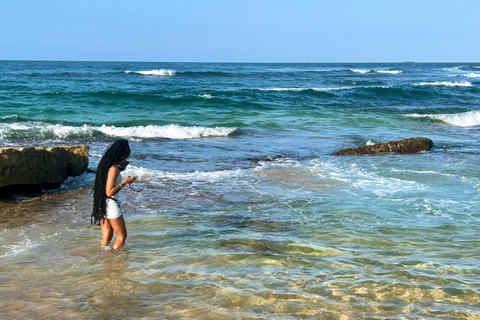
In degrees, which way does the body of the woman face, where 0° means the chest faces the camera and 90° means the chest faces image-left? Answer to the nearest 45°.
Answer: approximately 270°

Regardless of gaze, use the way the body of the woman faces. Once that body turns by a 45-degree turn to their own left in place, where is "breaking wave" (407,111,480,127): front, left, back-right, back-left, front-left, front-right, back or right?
front

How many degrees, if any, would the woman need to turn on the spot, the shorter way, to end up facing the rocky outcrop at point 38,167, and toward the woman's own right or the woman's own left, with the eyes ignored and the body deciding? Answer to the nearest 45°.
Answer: approximately 90° to the woman's own left

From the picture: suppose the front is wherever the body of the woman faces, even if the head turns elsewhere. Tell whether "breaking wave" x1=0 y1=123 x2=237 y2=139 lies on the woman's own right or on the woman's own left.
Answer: on the woman's own left

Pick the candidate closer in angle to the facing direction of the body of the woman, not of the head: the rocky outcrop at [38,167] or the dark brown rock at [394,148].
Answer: the dark brown rock

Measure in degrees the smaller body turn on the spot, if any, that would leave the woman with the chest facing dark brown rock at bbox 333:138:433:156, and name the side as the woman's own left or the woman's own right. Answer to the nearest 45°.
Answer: approximately 45° to the woman's own left
